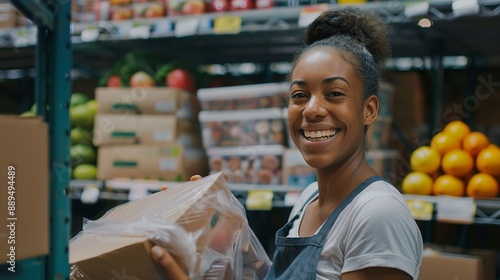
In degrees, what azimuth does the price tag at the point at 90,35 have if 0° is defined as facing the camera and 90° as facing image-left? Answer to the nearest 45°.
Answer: approximately 0°

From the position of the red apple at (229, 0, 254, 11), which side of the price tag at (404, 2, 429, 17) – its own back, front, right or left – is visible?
right

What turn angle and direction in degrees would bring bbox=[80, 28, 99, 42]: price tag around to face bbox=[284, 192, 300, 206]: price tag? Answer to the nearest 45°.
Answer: approximately 45° to its left

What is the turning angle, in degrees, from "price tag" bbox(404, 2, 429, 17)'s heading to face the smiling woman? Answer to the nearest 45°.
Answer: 0° — it already faces them

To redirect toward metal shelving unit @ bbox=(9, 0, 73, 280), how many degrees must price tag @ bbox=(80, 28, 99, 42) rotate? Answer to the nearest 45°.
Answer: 0° — it already faces it

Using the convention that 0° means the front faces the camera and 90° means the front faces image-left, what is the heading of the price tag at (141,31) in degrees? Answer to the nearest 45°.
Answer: approximately 0°

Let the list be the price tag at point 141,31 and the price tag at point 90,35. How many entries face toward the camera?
2

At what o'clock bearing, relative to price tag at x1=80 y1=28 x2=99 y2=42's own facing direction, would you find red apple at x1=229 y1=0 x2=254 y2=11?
The red apple is roughly at 10 o'clock from the price tag.
